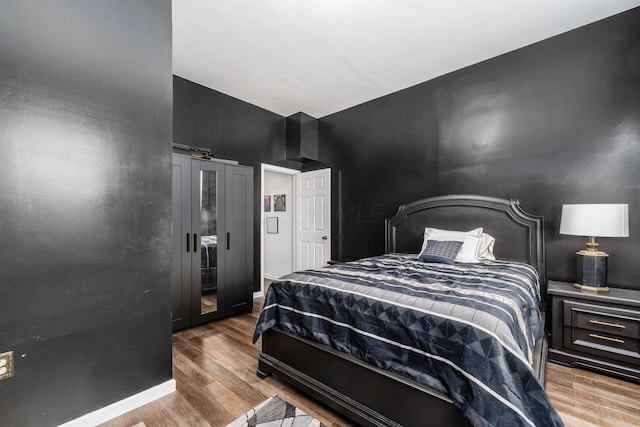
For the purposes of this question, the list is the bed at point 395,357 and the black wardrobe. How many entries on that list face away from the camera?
0

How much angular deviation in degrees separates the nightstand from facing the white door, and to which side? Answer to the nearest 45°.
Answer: approximately 45° to its right

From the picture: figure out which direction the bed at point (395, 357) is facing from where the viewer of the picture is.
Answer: facing the viewer and to the left of the viewer

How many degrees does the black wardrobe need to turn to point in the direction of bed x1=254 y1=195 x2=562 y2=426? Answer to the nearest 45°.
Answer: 0° — it already faces it

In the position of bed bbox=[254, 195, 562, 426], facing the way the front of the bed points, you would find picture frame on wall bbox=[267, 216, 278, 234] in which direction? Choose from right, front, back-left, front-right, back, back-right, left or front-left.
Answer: right

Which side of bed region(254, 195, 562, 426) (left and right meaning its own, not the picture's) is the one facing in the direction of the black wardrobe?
right

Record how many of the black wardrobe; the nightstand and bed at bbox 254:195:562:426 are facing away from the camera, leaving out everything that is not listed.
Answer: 0

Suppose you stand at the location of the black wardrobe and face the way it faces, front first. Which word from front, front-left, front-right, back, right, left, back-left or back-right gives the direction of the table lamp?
front

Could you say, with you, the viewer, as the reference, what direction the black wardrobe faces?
facing the viewer and to the right of the viewer

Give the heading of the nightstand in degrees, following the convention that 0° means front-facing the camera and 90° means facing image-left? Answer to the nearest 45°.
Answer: approximately 45°

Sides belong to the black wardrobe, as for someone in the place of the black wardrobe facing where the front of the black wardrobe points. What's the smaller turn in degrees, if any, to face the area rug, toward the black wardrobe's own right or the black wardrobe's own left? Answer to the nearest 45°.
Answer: approximately 45° to the black wardrobe's own right
